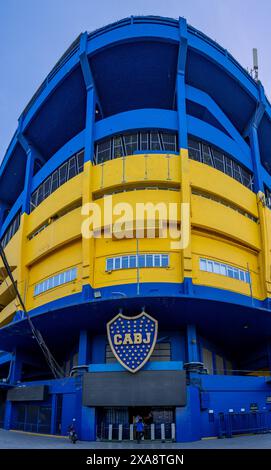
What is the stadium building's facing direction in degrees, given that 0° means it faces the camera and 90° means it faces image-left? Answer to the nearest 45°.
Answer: approximately 0°
